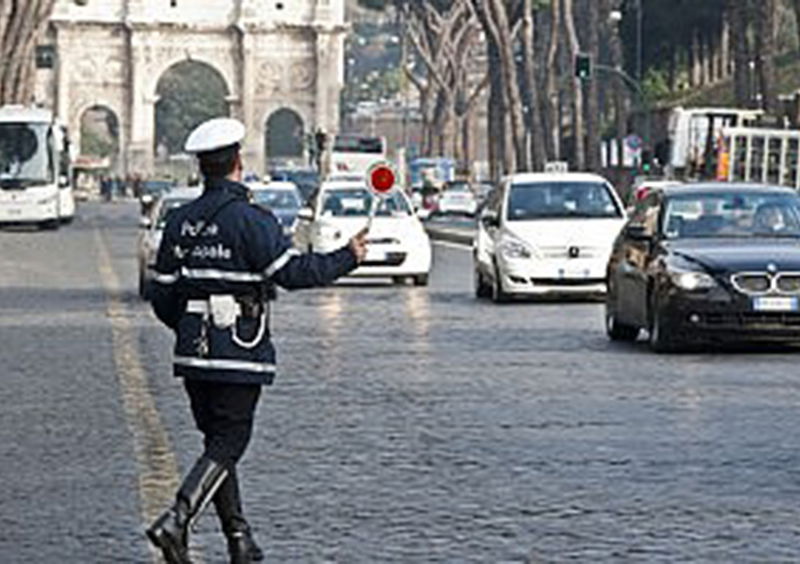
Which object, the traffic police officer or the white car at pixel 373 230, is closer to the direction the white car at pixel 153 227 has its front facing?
the traffic police officer

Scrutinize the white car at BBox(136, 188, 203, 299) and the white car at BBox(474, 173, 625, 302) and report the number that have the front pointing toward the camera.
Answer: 2

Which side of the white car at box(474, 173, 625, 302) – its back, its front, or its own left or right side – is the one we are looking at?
front

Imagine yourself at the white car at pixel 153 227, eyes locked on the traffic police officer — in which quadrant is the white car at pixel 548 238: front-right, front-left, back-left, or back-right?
front-left

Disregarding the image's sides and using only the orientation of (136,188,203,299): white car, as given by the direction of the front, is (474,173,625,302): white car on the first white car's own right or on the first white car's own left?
on the first white car's own left

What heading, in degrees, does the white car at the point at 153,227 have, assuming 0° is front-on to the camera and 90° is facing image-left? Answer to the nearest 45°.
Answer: approximately 0°

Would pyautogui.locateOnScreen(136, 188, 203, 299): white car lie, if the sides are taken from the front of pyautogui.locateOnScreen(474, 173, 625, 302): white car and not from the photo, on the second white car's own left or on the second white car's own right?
on the second white car's own right

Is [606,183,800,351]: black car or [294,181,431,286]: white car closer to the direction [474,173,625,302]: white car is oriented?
the black car

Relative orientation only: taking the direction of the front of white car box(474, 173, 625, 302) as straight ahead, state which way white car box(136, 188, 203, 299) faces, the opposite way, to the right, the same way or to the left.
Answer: the same way

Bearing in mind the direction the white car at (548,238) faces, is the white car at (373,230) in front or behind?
behind
